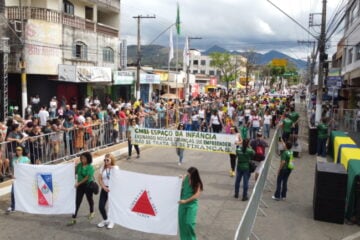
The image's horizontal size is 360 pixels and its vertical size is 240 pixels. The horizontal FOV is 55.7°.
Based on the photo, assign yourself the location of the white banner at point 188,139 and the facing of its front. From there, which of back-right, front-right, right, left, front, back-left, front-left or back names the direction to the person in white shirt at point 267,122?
back-left

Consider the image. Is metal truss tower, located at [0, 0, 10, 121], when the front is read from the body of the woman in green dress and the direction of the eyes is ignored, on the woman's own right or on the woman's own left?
on the woman's own right

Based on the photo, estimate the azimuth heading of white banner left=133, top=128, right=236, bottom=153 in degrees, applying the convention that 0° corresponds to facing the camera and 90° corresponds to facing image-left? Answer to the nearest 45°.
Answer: approximately 0°

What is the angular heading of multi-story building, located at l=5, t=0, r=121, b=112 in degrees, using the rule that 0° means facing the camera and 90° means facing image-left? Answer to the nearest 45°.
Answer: approximately 315°

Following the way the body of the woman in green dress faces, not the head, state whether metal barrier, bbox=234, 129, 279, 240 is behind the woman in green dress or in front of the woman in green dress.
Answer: behind

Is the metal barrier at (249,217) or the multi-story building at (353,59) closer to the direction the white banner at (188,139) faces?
the metal barrier

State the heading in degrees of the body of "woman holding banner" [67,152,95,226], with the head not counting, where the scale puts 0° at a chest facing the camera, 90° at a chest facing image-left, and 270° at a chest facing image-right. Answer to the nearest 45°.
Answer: approximately 45°
